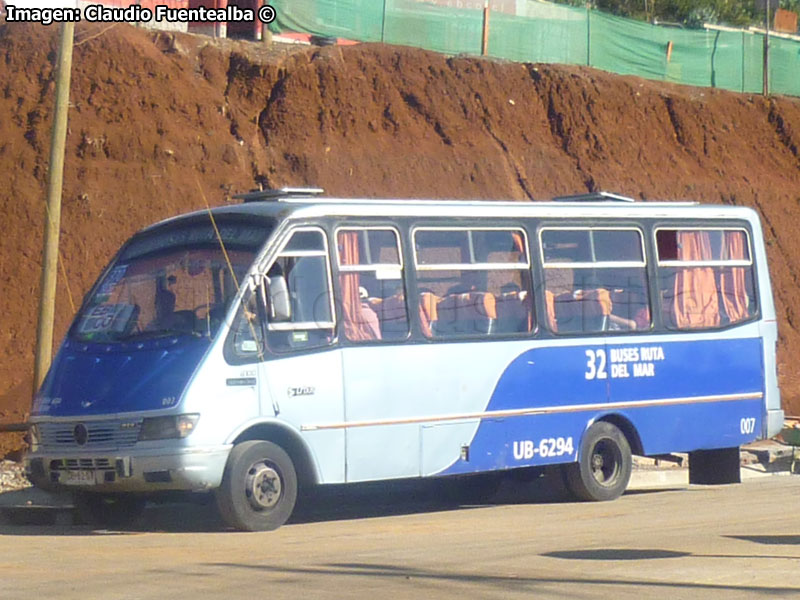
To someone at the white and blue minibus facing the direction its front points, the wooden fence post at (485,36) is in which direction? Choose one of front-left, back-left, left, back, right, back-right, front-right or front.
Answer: back-right

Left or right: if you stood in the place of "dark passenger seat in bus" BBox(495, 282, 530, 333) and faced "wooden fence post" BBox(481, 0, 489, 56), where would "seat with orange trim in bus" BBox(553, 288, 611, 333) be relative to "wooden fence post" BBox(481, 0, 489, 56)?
right

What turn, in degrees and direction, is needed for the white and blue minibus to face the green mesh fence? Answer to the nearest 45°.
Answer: approximately 135° to its right

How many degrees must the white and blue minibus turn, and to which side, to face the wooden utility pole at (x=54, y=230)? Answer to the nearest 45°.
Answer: approximately 45° to its right

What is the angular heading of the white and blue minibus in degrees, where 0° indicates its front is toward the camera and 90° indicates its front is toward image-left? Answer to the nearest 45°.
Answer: approximately 45°

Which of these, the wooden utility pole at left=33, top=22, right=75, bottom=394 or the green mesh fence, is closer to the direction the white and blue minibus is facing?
the wooden utility pole
